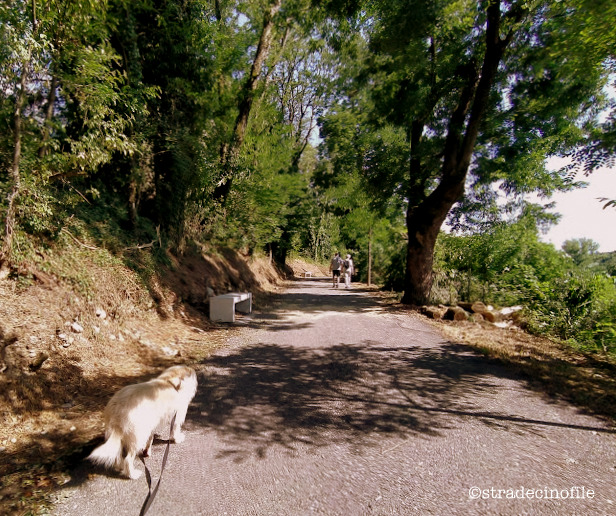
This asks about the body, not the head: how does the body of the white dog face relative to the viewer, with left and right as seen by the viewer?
facing away from the viewer and to the right of the viewer

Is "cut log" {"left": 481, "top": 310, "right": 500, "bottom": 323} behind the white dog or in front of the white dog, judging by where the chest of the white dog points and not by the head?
in front

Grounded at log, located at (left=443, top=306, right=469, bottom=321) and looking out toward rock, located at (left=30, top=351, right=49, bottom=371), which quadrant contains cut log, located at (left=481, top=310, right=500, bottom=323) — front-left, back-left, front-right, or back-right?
back-left

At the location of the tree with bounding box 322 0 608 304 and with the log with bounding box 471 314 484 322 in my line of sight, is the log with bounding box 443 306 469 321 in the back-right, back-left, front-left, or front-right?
front-right

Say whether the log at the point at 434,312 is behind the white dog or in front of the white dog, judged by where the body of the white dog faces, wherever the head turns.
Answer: in front

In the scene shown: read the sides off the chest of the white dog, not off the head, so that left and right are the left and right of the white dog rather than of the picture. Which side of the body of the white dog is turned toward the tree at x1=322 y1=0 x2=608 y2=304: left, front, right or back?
front

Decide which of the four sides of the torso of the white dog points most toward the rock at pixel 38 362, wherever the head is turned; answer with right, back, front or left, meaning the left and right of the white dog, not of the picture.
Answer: left

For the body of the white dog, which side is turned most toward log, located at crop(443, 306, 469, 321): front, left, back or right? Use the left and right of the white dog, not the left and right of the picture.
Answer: front

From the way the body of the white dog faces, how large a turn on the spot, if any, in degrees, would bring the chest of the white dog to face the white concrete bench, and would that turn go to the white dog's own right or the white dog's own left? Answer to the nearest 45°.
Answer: approximately 45° to the white dog's own left
